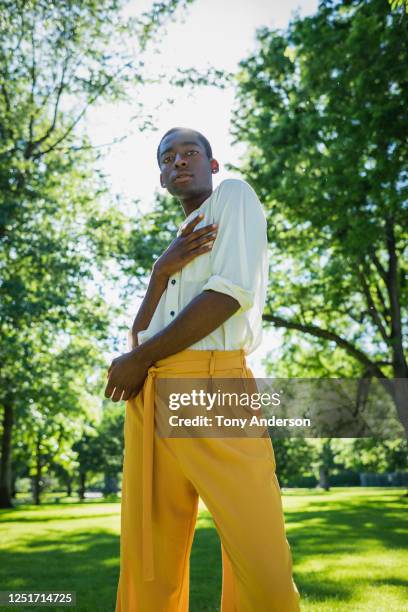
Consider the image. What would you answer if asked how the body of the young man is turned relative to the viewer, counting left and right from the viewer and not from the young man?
facing the viewer and to the left of the viewer

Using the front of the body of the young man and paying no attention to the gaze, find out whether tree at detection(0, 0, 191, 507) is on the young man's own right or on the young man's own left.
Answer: on the young man's own right
